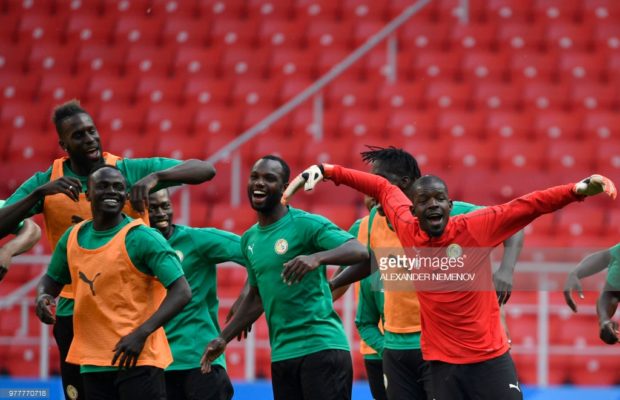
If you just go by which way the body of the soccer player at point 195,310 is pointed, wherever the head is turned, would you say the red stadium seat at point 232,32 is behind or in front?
behind

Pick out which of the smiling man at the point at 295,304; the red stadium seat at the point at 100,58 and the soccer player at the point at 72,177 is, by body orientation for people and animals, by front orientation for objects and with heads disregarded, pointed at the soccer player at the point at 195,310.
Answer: the red stadium seat

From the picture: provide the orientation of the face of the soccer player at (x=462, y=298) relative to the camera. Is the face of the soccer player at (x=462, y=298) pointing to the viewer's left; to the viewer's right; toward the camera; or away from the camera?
toward the camera

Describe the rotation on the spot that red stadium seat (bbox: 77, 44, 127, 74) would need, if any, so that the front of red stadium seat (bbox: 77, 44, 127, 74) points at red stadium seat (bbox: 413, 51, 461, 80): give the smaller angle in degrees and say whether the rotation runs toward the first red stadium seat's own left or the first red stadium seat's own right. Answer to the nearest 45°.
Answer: approximately 90° to the first red stadium seat's own left

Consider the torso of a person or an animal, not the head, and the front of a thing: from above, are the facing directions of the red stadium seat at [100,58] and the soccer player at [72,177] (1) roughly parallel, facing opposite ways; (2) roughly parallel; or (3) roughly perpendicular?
roughly parallel

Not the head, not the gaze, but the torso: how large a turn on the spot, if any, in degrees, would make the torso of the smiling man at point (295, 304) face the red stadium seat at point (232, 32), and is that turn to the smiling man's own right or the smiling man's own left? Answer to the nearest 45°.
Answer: approximately 135° to the smiling man's own right

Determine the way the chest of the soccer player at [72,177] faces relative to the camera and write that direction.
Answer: toward the camera

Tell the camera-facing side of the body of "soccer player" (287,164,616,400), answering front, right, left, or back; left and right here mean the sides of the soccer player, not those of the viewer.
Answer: front

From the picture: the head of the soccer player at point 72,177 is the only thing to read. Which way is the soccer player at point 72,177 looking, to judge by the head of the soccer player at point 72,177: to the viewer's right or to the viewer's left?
to the viewer's right

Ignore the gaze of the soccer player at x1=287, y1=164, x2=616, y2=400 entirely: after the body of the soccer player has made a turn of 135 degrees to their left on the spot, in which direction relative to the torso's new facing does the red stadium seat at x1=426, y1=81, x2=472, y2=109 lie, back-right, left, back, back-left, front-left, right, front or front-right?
front-left

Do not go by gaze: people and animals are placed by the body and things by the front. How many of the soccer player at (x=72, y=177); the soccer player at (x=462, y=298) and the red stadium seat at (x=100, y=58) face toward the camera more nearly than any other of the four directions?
3

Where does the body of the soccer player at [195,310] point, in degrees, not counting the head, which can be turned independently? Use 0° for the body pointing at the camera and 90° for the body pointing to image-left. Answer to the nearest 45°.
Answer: approximately 45°

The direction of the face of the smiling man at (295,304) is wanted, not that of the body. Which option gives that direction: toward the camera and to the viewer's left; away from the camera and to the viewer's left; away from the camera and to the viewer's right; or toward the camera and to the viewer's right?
toward the camera and to the viewer's left

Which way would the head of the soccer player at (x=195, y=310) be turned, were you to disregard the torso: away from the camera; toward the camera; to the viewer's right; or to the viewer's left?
toward the camera

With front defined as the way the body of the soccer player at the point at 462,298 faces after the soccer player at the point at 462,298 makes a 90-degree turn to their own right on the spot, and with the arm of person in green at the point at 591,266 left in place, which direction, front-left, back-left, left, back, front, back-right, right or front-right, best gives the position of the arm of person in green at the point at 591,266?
back-right

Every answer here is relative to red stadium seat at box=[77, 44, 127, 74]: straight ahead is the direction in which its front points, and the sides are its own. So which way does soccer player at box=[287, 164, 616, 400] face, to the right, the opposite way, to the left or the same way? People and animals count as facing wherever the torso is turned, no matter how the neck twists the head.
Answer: the same way

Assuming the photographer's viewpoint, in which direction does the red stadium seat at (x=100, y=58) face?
facing the viewer

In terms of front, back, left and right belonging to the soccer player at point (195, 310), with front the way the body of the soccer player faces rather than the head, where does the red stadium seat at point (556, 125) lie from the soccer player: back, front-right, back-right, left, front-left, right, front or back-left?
back

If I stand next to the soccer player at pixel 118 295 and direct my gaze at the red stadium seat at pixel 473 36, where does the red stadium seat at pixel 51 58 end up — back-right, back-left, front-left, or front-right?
front-left

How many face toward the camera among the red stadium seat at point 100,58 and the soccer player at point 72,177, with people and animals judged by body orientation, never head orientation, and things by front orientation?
2
